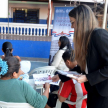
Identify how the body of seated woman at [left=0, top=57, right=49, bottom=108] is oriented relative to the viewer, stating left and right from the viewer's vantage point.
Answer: facing away from the viewer and to the right of the viewer

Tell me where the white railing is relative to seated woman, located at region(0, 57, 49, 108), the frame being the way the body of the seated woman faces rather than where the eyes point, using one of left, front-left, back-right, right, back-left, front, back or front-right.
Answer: front-left

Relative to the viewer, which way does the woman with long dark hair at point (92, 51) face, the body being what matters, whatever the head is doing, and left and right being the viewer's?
facing to the left of the viewer

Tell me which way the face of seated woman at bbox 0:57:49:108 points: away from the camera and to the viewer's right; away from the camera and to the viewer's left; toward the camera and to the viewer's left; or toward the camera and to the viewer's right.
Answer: away from the camera and to the viewer's right

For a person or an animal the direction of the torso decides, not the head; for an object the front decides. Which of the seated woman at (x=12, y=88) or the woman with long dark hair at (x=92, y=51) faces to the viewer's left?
the woman with long dark hair

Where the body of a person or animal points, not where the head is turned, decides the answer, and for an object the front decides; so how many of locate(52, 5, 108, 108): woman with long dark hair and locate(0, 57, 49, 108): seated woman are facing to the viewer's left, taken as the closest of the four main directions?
1

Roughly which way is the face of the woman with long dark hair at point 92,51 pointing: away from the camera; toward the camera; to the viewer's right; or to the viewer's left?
to the viewer's left
